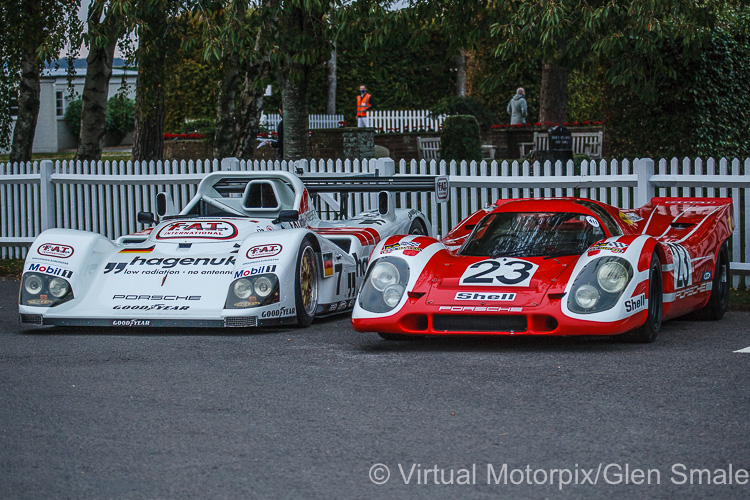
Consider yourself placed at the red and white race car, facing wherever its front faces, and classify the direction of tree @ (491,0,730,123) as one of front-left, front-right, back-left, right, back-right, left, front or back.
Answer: back-right

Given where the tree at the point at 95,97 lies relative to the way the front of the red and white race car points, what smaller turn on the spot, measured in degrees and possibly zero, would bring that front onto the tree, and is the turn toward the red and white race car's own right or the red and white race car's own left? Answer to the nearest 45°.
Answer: approximately 90° to the red and white race car's own right

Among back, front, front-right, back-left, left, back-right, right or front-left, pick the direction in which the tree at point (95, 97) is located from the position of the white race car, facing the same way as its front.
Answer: back-right

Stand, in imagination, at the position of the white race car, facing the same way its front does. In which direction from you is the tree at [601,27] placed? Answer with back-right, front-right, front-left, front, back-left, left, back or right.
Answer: back

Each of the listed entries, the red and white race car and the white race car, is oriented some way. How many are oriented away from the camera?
0

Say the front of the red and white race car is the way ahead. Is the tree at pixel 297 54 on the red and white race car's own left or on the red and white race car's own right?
on the red and white race car's own right

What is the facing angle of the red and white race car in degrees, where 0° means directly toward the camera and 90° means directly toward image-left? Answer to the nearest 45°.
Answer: approximately 45°

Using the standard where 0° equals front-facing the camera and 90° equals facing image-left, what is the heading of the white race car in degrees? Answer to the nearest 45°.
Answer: approximately 45°

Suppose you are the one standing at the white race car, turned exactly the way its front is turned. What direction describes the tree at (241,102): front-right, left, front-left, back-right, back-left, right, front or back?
back-right

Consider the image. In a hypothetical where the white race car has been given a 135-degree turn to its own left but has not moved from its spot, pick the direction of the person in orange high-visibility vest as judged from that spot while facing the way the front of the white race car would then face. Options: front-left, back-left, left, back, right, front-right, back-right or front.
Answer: left
